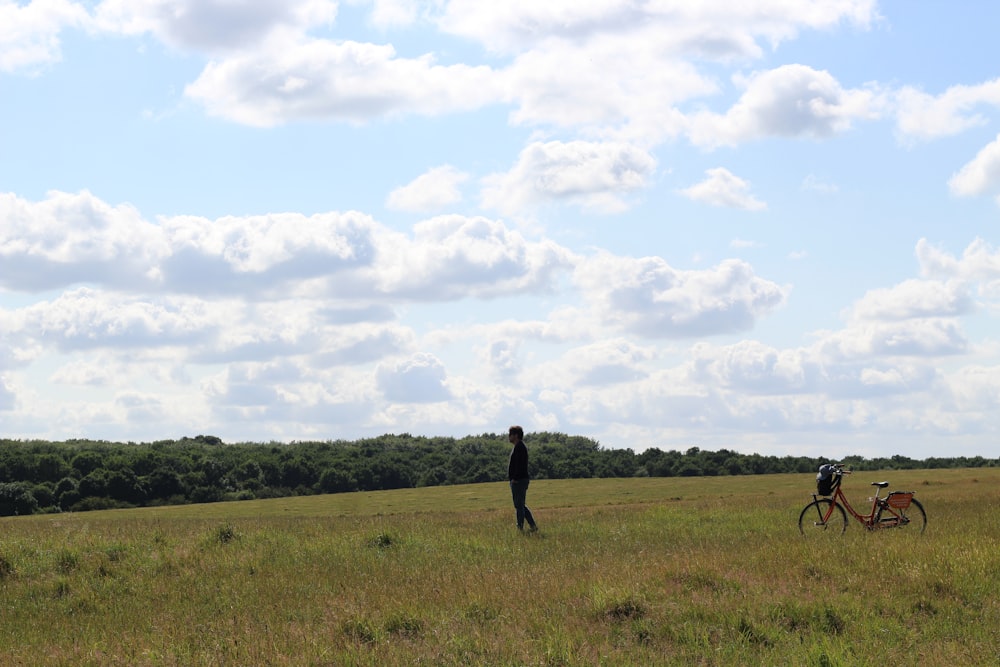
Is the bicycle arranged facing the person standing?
yes

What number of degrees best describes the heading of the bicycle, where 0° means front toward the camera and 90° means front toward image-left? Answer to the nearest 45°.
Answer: approximately 90°
